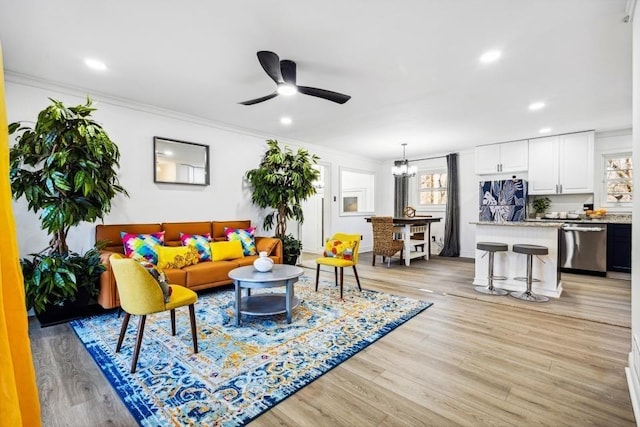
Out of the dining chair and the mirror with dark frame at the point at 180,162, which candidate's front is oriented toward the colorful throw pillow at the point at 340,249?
the mirror with dark frame

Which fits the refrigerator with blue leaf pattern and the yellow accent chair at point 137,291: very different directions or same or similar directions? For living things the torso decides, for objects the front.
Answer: very different directions

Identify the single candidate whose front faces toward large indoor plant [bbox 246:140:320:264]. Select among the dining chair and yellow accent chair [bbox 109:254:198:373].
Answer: the yellow accent chair

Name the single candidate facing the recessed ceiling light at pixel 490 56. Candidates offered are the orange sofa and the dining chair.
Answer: the orange sofa

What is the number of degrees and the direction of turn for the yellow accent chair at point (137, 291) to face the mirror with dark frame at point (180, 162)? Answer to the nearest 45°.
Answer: approximately 45° to its left

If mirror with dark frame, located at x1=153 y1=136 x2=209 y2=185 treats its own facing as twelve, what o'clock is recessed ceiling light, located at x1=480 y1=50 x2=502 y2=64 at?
The recessed ceiling light is roughly at 12 o'clock from the mirror with dark frame.

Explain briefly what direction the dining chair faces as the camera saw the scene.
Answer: facing away from the viewer and to the right of the viewer

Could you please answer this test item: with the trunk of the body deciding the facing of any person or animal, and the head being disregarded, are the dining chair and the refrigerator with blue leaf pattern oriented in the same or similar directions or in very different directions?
very different directions

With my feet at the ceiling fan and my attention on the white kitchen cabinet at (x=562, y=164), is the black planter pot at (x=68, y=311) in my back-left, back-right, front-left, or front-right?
back-left

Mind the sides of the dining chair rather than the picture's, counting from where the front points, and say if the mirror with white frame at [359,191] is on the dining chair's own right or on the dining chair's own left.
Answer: on the dining chair's own left
